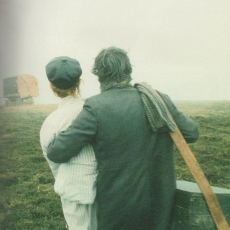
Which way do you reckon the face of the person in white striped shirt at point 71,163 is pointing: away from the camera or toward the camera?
away from the camera

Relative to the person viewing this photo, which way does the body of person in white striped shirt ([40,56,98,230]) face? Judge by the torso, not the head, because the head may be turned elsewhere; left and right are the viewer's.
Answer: facing away from the viewer

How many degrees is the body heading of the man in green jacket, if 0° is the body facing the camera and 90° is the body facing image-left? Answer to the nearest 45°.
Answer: approximately 180°

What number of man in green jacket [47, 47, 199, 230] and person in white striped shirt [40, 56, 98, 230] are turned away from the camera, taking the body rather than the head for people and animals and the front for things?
2
